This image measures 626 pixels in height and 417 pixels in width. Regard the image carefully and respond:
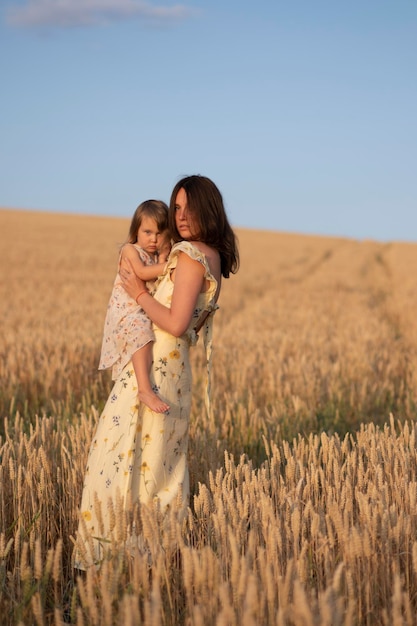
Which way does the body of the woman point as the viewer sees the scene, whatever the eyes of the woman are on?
to the viewer's left

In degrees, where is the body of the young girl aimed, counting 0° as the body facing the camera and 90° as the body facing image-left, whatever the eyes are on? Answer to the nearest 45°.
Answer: approximately 315°
